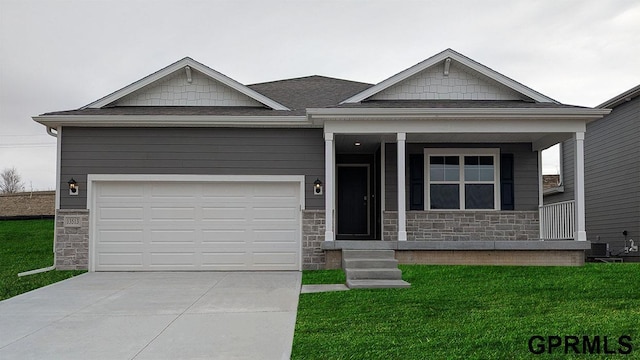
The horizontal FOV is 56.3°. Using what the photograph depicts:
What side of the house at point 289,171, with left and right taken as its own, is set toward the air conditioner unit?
left

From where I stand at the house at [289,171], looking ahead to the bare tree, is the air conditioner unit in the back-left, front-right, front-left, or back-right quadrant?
back-right

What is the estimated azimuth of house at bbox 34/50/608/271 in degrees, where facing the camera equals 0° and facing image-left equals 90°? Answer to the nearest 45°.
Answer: approximately 0°

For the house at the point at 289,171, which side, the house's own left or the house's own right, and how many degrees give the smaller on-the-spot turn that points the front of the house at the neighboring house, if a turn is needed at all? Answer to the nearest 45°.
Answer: approximately 90° to the house's own left

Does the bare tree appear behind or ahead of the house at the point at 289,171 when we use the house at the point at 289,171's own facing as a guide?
behind
